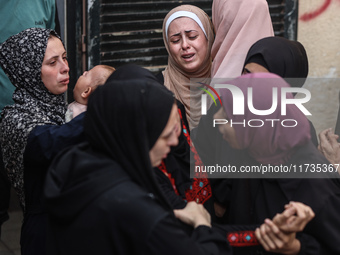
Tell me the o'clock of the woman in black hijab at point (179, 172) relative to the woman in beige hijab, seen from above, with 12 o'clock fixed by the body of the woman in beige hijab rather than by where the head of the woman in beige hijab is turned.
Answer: The woman in black hijab is roughly at 12 o'clock from the woman in beige hijab.

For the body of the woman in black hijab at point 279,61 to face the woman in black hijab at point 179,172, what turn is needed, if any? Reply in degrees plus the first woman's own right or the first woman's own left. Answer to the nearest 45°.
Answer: approximately 45° to the first woman's own left

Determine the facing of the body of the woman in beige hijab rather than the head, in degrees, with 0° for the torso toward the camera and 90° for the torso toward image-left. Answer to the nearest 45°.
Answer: approximately 0°

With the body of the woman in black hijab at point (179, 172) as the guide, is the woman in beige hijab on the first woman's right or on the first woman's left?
on the first woman's left

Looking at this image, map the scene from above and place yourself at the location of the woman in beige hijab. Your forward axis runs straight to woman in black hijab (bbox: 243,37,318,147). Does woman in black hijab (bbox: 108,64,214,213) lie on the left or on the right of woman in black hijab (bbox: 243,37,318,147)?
right

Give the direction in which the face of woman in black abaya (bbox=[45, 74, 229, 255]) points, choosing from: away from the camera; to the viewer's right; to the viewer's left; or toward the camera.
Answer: to the viewer's right

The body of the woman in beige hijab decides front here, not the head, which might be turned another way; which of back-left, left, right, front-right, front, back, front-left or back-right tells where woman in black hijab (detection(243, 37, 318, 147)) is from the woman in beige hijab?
front-left

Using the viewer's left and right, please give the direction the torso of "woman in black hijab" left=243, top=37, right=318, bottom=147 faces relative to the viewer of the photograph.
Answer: facing to the left of the viewer
